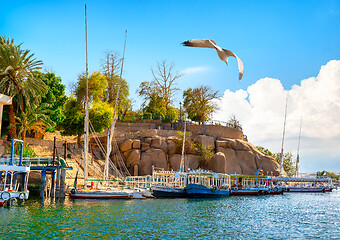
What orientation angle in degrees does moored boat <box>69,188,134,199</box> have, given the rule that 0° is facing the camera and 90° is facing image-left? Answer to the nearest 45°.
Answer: approximately 90°
